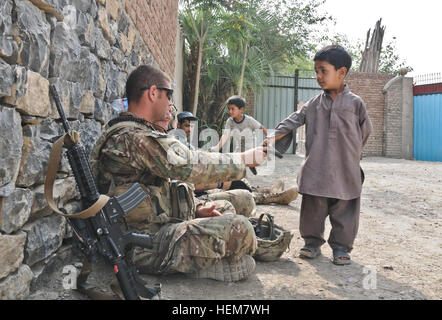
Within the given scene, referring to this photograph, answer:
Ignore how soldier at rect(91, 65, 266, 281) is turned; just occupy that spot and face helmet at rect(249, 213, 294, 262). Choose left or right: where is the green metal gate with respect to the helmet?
left

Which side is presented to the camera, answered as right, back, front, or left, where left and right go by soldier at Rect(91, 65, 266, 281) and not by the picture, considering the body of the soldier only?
right

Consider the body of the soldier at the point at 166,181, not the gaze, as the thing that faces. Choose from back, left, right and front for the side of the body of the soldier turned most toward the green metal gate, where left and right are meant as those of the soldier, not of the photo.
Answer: left

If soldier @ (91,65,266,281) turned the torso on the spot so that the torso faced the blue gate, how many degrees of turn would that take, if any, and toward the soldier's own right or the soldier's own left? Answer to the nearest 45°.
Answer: approximately 45° to the soldier's own left

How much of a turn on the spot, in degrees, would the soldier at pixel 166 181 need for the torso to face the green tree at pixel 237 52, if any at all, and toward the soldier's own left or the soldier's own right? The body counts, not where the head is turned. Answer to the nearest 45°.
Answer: approximately 90° to the soldier's own left

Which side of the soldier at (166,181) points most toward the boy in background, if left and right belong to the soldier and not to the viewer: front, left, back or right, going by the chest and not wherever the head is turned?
left
